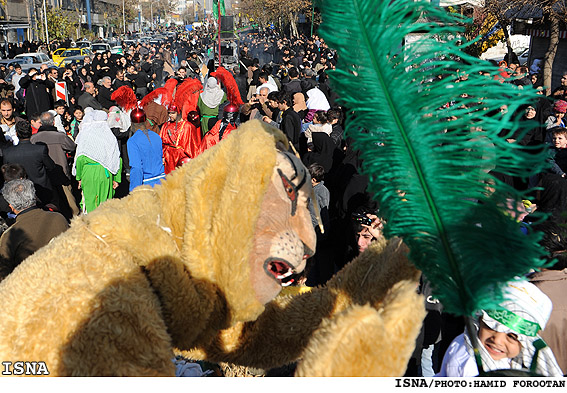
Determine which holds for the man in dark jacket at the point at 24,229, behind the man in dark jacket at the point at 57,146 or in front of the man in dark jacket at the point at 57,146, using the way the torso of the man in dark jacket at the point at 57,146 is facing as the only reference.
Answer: behind

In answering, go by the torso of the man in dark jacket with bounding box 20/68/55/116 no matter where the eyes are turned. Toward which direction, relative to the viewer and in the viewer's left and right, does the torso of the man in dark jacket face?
facing the viewer

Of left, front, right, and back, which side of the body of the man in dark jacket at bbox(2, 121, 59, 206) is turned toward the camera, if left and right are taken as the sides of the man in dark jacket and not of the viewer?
back

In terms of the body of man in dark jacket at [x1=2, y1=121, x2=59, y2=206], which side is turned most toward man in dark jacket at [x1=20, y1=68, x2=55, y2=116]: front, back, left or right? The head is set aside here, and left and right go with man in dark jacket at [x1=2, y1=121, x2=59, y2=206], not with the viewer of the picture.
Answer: front
